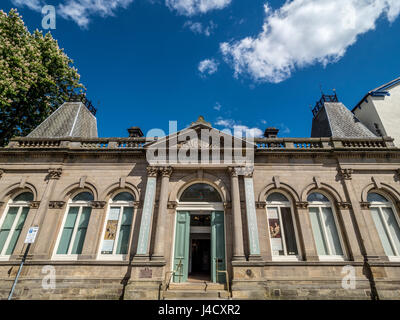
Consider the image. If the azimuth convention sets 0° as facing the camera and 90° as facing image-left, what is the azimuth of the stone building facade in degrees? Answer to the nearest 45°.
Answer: approximately 0°
